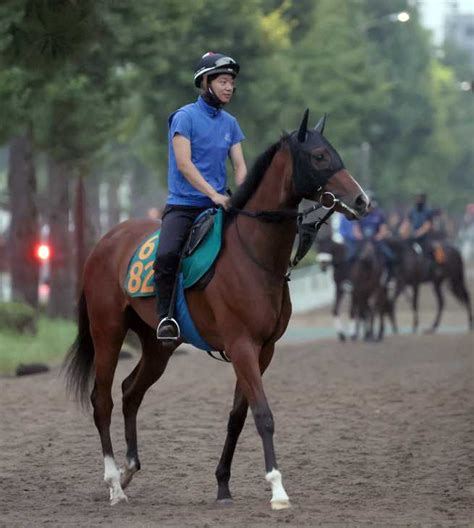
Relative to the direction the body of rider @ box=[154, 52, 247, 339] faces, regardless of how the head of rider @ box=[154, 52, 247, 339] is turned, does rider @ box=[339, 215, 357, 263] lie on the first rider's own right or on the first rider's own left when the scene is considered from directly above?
on the first rider's own left

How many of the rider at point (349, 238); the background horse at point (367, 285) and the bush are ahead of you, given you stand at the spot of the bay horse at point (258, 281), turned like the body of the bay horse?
0

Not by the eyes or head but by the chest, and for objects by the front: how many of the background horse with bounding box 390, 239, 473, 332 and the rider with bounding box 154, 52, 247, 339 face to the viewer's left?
1

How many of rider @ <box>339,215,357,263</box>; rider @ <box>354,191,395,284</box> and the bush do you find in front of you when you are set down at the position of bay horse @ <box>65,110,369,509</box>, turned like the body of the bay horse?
0

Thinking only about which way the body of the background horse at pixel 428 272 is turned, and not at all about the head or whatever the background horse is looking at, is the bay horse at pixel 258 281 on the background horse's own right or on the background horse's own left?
on the background horse's own left

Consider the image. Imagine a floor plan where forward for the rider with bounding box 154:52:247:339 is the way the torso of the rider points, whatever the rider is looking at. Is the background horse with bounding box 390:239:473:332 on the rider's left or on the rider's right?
on the rider's left

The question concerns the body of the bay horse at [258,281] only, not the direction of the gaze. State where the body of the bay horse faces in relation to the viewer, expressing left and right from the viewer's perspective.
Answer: facing the viewer and to the right of the viewer

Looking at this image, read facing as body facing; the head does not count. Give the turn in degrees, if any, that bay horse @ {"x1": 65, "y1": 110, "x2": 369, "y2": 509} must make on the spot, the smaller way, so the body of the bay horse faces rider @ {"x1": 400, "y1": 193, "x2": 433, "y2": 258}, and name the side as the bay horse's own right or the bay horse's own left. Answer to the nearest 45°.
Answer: approximately 135° to the bay horse's own left

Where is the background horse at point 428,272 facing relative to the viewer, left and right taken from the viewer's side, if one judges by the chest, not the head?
facing to the left of the viewer

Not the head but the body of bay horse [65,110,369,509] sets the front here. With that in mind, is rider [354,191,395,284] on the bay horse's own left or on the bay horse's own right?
on the bay horse's own left

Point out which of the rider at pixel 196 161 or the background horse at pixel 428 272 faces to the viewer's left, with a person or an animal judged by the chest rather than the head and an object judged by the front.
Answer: the background horse

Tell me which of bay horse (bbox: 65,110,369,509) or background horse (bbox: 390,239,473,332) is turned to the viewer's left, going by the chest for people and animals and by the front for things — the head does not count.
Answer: the background horse
